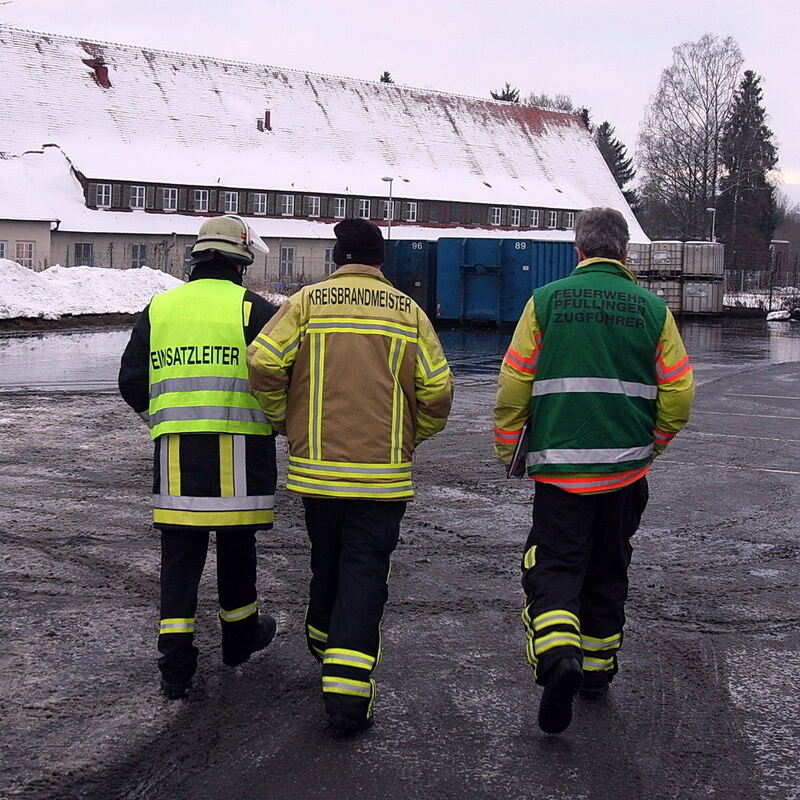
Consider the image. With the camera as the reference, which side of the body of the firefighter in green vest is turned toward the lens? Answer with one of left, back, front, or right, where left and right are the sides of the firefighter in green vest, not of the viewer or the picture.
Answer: back

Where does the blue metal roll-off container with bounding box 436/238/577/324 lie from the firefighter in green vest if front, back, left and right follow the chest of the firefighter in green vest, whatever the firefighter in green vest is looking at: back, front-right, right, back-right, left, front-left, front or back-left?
front

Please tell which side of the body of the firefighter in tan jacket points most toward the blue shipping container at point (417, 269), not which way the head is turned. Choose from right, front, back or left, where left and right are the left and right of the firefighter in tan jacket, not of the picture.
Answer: front

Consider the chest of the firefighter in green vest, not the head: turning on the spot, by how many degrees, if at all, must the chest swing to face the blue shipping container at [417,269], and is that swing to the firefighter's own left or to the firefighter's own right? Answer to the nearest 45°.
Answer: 0° — they already face it

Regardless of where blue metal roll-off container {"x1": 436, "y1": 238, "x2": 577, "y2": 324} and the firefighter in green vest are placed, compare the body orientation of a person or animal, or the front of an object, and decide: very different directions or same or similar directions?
very different directions

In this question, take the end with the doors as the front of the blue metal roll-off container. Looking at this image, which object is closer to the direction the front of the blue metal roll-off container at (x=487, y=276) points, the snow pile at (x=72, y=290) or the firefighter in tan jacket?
the firefighter in tan jacket

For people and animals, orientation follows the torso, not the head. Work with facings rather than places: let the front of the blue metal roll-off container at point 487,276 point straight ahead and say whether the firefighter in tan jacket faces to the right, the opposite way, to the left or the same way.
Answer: the opposite way

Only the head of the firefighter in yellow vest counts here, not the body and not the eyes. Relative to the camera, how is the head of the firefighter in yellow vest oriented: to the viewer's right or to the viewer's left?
to the viewer's right

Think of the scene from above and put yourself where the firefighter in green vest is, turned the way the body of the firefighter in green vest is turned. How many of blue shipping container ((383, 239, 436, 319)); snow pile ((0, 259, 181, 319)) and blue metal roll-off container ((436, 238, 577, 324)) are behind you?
0

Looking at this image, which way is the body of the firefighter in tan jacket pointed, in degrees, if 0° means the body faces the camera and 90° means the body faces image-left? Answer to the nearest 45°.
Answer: approximately 180°

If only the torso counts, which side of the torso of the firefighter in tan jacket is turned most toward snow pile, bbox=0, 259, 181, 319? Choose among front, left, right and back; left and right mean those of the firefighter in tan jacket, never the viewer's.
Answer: front

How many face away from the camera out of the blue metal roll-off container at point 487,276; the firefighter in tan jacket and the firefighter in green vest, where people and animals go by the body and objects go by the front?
2

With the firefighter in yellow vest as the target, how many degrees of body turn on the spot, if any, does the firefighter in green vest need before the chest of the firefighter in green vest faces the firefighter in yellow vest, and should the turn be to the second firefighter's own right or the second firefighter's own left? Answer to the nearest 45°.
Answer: approximately 90° to the second firefighter's own left

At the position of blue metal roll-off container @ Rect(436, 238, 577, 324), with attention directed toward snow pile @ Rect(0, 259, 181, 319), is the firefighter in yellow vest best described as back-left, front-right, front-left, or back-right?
front-left

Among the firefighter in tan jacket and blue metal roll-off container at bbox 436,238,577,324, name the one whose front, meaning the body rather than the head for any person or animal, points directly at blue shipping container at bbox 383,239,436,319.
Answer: the firefighter in tan jacket

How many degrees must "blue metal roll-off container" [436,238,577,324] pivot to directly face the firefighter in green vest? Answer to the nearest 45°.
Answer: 0° — it already faces them
